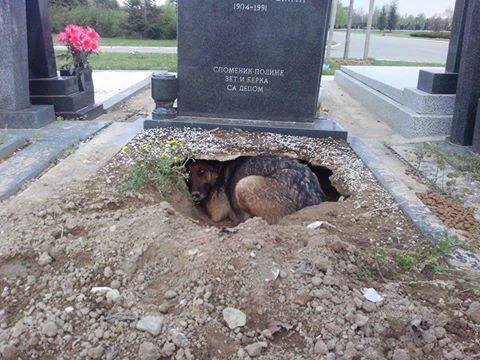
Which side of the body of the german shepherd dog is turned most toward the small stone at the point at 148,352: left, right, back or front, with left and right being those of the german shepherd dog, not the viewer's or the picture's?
left

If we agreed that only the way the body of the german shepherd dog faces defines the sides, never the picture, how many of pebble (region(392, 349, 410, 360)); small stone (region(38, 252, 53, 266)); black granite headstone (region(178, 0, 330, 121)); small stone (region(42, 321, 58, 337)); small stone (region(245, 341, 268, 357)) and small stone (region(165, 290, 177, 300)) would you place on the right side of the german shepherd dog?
1

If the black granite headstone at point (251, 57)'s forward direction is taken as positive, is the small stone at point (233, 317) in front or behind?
in front

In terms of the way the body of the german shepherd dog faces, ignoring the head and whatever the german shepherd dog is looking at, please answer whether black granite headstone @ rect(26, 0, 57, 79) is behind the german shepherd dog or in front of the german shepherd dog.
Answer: in front

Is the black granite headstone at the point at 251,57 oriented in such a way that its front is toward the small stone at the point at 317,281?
yes

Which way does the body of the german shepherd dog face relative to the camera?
to the viewer's left

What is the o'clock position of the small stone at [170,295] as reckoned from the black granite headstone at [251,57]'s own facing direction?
The small stone is roughly at 12 o'clock from the black granite headstone.

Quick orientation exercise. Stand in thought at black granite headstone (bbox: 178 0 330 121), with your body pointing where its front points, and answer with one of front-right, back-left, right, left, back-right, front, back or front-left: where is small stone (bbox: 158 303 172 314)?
front

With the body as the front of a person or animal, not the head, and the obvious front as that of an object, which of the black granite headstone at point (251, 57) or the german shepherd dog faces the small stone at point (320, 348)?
the black granite headstone

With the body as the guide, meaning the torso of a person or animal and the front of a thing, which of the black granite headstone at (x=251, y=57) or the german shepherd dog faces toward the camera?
the black granite headstone

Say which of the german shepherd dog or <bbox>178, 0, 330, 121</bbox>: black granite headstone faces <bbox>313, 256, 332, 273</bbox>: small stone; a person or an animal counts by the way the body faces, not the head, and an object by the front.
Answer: the black granite headstone

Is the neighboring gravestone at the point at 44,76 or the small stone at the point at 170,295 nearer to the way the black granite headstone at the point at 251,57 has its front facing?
the small stone

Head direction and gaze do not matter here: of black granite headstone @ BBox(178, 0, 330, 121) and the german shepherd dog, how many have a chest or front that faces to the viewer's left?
1

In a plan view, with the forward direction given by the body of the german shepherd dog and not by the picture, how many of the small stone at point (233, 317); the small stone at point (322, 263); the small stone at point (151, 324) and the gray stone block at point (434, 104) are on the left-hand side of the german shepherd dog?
3

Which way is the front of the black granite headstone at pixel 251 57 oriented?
toward the camera

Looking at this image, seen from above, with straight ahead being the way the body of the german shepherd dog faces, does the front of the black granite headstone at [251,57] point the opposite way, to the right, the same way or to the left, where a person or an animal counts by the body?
to the left

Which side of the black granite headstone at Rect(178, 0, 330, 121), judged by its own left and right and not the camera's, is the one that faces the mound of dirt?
front
